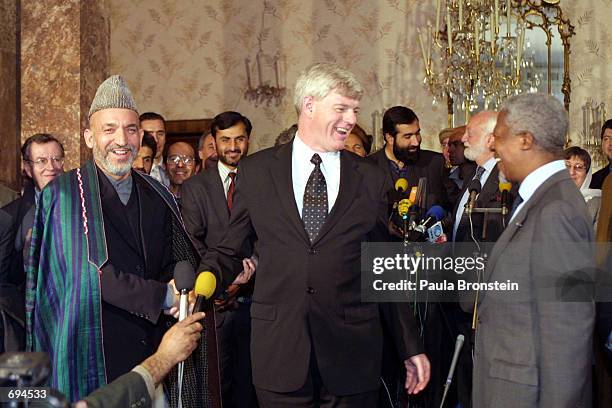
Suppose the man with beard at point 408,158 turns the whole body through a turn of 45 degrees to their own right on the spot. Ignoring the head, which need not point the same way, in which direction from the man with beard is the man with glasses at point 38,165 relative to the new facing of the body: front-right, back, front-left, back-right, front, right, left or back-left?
front-right

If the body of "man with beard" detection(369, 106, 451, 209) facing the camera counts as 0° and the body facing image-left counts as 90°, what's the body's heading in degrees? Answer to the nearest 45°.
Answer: approximately 315°

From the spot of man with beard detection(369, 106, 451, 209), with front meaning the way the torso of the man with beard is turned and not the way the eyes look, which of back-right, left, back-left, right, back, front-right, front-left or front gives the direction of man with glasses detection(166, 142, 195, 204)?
back-right

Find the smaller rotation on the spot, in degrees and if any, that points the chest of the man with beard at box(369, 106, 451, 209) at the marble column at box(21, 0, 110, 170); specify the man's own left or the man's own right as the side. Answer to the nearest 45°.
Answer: approximately 135° to the man's own right

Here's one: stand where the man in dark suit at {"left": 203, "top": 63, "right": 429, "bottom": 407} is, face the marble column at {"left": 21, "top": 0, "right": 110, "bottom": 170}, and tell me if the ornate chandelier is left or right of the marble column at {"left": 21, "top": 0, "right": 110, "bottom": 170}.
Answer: right

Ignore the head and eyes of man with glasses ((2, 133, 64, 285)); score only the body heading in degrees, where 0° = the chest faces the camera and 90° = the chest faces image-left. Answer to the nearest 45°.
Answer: approximately 315°

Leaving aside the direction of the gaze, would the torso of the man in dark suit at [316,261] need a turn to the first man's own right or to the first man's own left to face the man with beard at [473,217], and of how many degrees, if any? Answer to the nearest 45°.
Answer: approximately 135° to the first man's own left

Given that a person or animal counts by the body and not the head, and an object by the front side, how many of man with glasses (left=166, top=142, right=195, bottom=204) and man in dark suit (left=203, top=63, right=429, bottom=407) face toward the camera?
2

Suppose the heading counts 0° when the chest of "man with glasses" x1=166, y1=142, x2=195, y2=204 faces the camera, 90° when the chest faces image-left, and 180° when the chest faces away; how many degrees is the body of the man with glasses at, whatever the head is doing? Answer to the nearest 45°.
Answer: approximately 0°

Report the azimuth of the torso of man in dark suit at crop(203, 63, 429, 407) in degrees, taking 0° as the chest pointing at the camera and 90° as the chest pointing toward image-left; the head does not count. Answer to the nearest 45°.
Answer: approximately 0°

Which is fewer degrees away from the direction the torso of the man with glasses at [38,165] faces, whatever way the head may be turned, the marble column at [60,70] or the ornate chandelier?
the ornate chandelier
